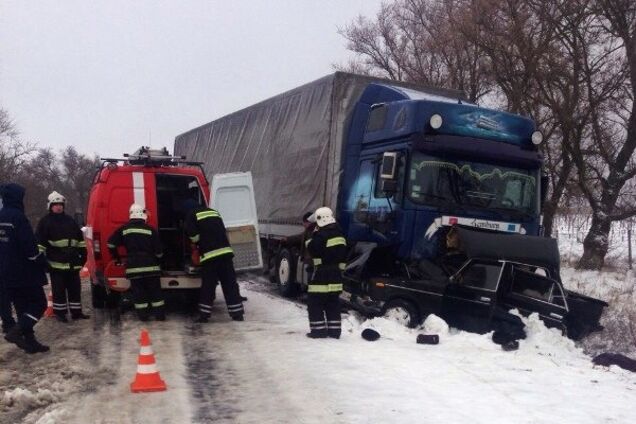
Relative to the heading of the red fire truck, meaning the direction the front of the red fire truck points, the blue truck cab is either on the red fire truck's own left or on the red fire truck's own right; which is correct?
on the red fire truck's own right

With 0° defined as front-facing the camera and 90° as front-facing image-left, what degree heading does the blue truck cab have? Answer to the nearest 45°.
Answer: approximately 315°

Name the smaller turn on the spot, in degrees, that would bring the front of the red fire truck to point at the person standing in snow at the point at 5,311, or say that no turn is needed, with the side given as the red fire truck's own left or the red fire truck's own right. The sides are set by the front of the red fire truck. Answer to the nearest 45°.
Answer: approximately 135° to the red fire truck's own left

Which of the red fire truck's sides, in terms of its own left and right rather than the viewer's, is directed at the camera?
back

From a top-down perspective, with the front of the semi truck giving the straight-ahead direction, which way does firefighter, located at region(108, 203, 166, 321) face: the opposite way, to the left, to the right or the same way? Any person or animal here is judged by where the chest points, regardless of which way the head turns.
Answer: the opposite way

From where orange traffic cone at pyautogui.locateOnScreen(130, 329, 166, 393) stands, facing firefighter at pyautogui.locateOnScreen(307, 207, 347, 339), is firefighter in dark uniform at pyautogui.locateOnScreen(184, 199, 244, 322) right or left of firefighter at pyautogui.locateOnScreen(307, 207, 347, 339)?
left

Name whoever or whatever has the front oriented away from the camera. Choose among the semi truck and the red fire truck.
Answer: the red fire truck

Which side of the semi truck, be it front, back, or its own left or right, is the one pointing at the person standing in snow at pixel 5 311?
right

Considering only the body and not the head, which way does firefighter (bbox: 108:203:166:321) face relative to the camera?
away from the camera

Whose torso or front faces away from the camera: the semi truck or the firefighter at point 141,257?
the firefighter

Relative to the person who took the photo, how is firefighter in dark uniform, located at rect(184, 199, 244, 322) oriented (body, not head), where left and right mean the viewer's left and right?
facing away from the viewer and to the left of the viewer

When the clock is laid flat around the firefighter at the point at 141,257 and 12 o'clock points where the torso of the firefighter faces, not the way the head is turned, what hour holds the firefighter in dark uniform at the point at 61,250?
The firefighter in dark uniform is roughly at 10 o'clock from the firefighter.

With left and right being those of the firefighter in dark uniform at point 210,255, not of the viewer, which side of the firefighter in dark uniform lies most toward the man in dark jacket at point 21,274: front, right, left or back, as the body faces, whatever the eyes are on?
left

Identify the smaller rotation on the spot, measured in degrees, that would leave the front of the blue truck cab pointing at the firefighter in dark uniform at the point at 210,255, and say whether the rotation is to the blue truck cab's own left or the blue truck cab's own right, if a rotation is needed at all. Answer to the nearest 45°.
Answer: approximately 135° to the blue truck cab's own right

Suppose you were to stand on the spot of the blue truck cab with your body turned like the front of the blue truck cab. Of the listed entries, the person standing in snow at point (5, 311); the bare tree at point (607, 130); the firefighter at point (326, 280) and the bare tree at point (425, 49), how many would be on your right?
2
